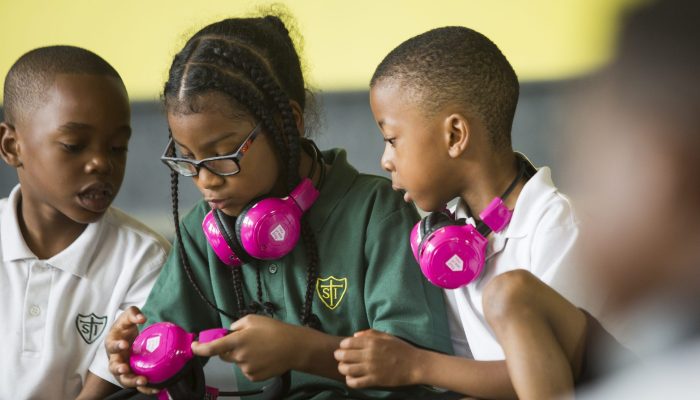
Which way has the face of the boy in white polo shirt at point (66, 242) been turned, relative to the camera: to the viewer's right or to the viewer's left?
to the viewer's right

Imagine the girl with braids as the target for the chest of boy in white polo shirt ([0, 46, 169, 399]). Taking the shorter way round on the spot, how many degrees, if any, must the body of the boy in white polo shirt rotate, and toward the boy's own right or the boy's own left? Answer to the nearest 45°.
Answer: approximately 45° to the boy's own left

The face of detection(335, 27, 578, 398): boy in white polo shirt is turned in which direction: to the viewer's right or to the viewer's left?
to the viewer's left

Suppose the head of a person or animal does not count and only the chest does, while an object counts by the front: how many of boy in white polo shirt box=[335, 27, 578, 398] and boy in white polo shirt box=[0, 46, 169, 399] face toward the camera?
1

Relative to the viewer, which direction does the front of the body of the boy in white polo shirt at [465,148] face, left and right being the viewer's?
facing to the left of the viewer

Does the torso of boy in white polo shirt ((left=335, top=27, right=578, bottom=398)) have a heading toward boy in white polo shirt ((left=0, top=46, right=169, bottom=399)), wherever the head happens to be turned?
yes

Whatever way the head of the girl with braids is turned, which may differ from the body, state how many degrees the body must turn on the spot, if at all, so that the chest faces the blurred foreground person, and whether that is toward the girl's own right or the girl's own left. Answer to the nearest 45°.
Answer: approximately 45° to the girl's own left

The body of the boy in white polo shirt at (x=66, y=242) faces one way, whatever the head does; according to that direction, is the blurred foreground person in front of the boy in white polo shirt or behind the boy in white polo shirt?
in front

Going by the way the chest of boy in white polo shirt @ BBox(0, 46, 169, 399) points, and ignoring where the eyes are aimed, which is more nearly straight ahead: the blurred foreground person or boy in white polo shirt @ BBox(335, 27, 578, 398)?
the blurred foreground person

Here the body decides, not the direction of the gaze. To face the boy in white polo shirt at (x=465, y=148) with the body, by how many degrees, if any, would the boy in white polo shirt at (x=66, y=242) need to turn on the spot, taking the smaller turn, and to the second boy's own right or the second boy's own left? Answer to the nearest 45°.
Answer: approximately 45° to the second boy's own left
